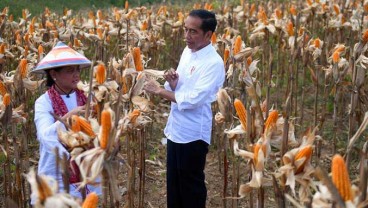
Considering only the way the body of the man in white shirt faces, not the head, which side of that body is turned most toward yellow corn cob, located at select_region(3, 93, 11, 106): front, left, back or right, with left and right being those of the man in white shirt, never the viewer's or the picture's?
front

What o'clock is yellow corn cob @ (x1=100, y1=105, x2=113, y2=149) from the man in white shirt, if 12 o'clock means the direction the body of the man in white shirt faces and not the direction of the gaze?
The yellow corn cob is roughly at 11 o'clock from the man in white shirt.

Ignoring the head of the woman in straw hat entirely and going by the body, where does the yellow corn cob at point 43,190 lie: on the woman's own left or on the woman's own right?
on the woman's own right

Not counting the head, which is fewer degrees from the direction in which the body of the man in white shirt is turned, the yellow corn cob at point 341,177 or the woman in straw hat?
the woman in straw hat

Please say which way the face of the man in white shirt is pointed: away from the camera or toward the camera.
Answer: toward the camera

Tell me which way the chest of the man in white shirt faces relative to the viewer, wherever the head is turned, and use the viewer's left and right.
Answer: facing the viewer and to the left of the viewer

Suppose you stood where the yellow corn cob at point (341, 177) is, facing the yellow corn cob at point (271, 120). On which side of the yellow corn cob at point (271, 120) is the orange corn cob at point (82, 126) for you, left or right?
left

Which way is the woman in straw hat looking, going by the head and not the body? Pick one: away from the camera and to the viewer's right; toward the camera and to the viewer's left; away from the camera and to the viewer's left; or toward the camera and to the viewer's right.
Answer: toward the camera and to the viewer's right

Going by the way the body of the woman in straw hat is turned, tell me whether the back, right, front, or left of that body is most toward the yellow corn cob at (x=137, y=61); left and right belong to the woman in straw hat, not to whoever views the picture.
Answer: left

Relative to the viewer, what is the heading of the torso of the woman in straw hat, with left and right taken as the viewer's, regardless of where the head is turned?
facing the viewer and to the right of the viewer

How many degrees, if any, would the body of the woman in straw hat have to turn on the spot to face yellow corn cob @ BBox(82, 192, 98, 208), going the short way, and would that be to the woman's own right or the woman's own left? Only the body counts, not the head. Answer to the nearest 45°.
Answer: approximately 45° to the woman's own right

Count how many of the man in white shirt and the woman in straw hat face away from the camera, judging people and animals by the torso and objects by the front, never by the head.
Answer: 0

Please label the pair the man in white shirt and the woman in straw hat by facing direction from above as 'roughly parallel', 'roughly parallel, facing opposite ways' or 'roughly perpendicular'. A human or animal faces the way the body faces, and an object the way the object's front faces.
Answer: roughly perpendicular
